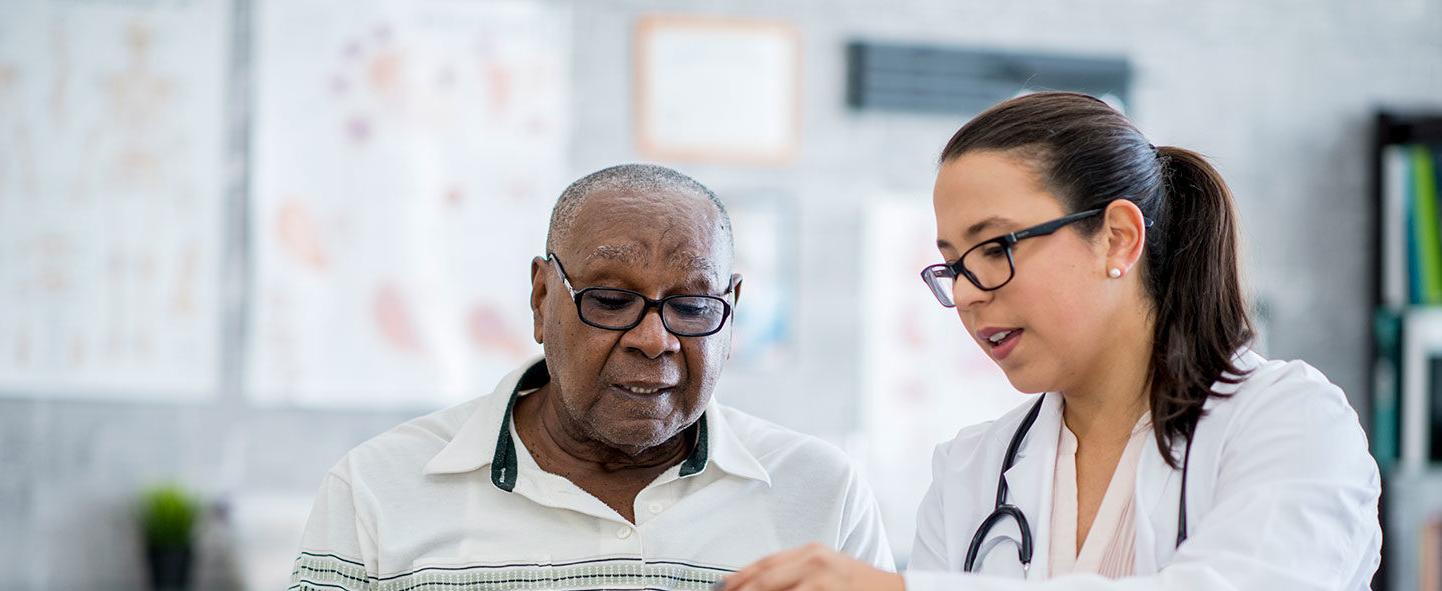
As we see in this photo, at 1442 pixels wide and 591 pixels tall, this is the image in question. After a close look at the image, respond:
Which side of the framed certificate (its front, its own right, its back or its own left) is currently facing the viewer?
front

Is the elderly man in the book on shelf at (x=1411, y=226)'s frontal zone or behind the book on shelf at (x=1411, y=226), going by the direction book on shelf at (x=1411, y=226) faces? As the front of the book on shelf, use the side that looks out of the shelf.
frontal zone

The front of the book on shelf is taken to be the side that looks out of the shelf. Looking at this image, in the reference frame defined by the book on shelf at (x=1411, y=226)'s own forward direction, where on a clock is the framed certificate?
The framed certificate is roughly at 2 o'clock from the book on shelf.

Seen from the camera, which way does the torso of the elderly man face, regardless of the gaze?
toward the camera

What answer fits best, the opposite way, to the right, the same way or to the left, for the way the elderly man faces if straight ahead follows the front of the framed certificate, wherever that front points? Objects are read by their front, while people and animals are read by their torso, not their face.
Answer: the same way

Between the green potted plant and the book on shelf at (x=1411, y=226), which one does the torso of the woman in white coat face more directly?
the green potted plant

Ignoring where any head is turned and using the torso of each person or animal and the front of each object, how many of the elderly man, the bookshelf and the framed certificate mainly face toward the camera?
3

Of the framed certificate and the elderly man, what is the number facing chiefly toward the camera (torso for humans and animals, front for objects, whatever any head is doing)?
2

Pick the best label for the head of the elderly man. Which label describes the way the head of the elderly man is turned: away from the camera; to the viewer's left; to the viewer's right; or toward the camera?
toward the camera

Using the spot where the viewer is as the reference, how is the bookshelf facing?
facing the viewer

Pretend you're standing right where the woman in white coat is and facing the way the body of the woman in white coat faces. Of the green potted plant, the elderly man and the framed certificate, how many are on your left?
0

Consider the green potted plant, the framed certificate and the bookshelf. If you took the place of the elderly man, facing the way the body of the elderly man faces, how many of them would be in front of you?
0

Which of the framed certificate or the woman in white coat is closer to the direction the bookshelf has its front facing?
the woman in white coat

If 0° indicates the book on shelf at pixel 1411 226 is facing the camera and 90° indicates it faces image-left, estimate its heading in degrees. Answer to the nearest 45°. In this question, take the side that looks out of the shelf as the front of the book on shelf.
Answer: approximately 0°

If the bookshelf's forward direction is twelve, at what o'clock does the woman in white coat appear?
The woman in white coat is roughly at 12 o'clock from the bookshelf.
